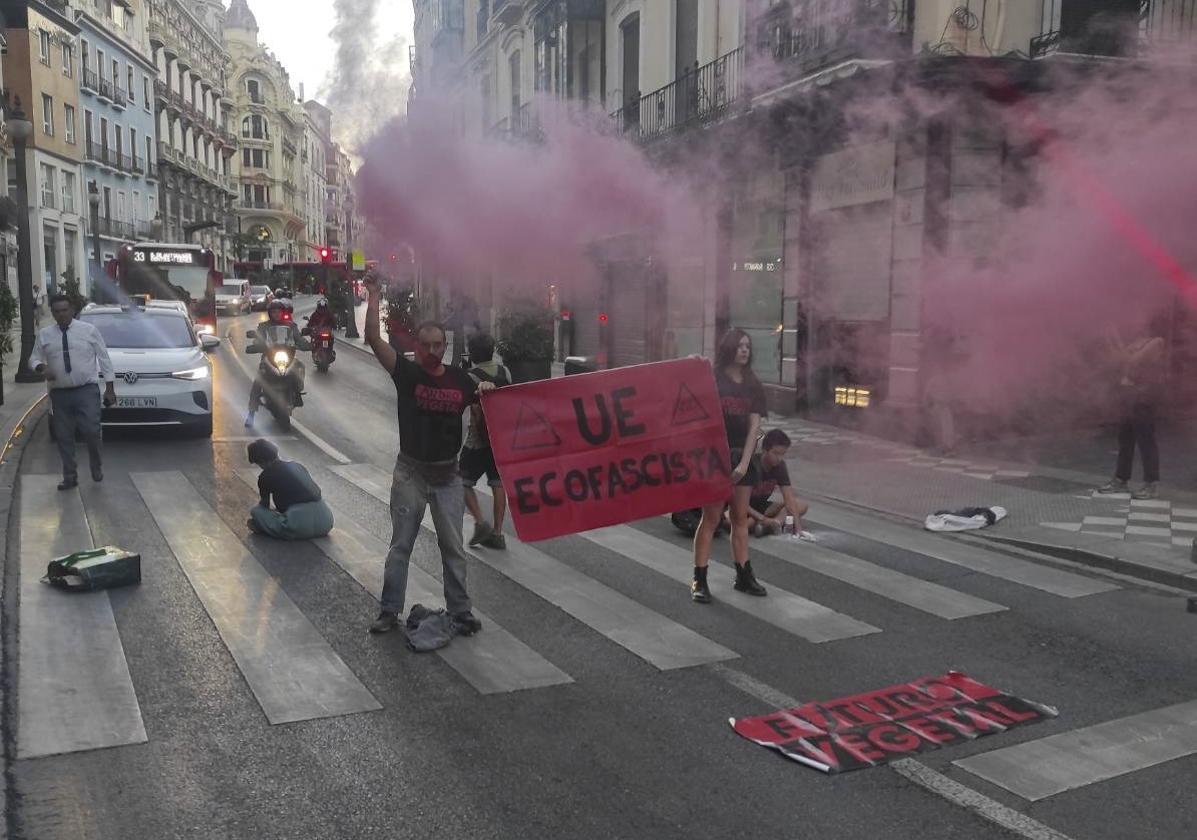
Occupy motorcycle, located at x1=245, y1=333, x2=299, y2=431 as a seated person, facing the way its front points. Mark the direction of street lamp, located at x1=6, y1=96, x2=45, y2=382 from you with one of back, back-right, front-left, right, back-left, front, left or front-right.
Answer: back-right

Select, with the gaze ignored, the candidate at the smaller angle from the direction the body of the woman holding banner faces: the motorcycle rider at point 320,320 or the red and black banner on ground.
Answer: the red and black banner on ground

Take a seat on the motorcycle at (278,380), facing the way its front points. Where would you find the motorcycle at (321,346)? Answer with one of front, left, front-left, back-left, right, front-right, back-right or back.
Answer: back

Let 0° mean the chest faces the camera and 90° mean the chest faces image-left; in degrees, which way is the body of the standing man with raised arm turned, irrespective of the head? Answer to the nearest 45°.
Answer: approximately 0°

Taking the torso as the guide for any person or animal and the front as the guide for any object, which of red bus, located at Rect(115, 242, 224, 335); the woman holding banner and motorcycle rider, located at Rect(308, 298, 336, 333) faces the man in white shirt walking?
the red bus

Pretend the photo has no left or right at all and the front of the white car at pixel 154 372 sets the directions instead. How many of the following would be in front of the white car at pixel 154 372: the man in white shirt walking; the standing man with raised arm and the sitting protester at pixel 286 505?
3
